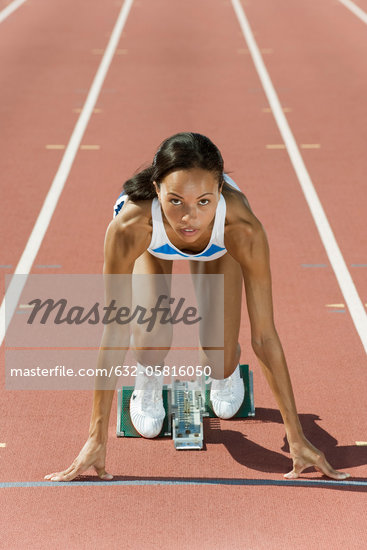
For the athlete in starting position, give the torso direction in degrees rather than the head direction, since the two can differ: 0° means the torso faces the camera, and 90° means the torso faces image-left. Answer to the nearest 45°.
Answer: approximately 0°

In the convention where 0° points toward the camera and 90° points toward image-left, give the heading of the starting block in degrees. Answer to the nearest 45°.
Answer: approximately 0°
